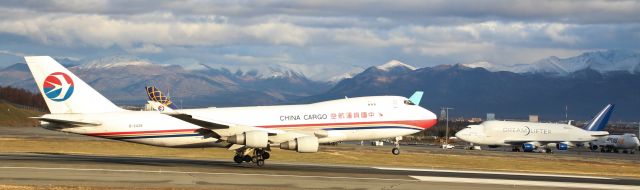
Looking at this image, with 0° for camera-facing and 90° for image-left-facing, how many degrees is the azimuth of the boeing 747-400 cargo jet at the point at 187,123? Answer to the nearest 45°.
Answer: approximately 270°
